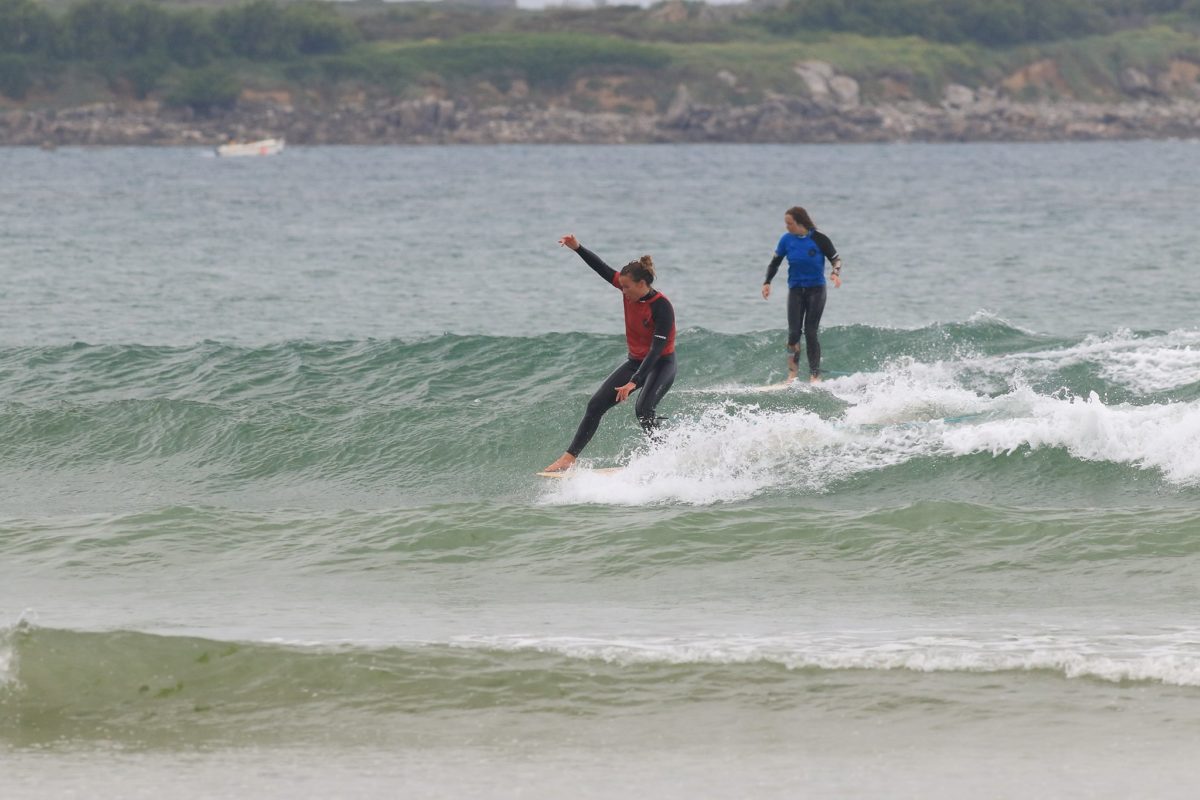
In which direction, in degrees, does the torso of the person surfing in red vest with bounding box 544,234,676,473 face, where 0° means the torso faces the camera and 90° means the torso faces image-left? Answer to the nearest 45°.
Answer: approximately 45°

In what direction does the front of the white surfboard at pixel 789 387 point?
to the viewer's left

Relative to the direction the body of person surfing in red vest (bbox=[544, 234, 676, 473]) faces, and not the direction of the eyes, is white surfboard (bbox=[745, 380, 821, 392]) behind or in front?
behind
